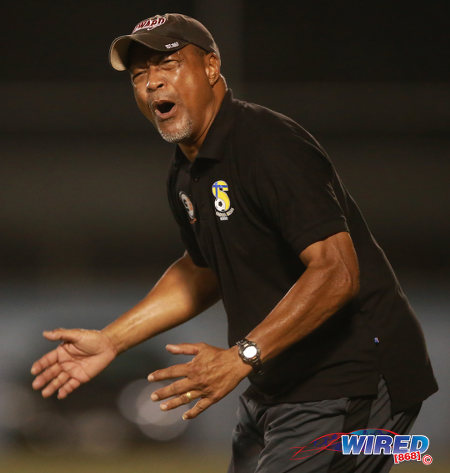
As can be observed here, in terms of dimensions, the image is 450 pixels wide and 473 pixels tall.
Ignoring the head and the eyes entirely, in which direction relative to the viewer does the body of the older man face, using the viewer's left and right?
facing the viewer and to the left of the viewer

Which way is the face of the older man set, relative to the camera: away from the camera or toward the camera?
toward the camera
